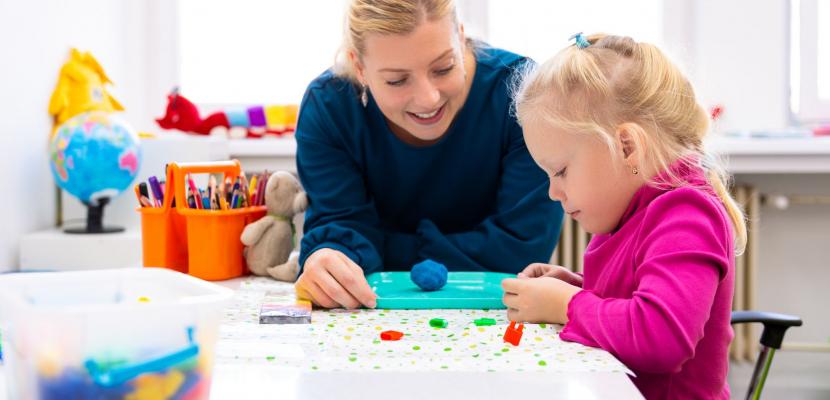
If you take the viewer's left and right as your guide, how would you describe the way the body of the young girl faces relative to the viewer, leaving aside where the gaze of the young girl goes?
facing to the left of the viewer

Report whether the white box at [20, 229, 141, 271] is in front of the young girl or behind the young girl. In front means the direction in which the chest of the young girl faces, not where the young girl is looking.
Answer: in front

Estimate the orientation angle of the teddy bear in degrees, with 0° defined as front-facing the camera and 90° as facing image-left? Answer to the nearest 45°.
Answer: approximately 270°

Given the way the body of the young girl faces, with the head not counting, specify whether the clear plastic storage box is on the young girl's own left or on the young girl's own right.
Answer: on the young girl's own left

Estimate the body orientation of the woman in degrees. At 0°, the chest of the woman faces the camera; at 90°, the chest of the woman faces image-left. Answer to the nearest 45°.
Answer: approximately 0°

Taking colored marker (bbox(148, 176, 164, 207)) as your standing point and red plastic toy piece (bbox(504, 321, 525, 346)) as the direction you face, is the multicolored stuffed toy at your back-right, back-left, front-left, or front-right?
back-left

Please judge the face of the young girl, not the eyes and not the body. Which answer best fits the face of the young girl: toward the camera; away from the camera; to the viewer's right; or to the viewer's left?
to the viewer's left

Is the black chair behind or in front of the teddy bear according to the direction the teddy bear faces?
in front
